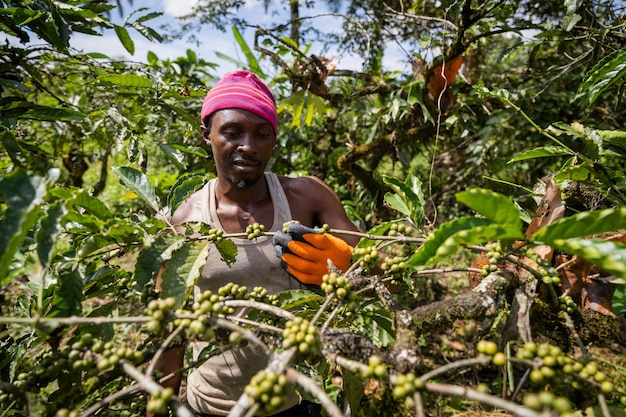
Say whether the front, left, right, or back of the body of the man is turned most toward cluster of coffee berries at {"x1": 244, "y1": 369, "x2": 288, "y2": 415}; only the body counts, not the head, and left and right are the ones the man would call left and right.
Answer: front

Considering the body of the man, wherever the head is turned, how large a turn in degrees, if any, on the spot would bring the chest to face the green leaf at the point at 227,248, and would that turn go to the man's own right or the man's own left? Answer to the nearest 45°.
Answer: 0° — they already face it

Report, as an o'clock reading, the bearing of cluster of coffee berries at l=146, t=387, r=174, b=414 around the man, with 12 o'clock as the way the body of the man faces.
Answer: The cluster of coffee berries is roughly at 12 o'clock from the man.

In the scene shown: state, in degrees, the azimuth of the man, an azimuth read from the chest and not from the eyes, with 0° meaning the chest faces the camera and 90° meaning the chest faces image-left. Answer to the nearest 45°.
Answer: approximately 0°
